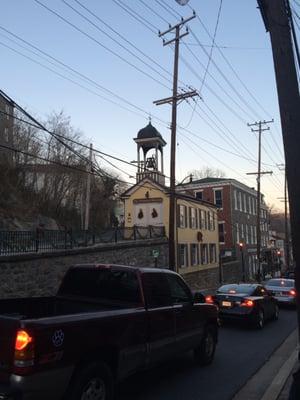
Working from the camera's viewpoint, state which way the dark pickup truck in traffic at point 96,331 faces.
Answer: facing away from the viewer and to the right of the viewer

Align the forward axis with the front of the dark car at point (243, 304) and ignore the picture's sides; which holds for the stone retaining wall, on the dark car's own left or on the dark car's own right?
on the dark car's own left

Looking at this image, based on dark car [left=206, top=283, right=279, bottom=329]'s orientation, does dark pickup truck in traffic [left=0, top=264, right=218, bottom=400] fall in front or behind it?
behind

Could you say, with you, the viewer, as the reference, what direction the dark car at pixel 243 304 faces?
facing away from the viewer and to the right of the viewer

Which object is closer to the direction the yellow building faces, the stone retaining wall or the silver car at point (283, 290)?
the stone retaining wall
